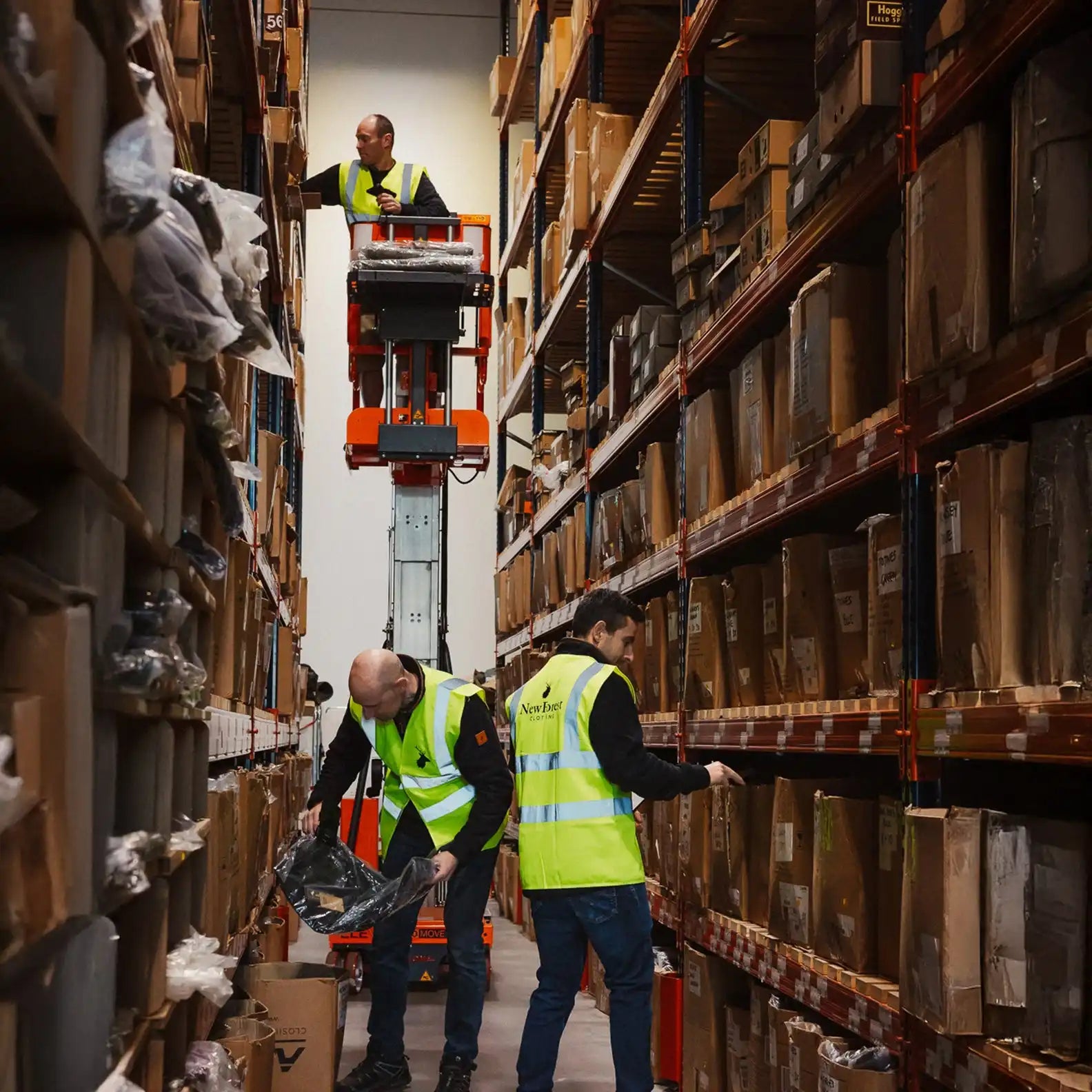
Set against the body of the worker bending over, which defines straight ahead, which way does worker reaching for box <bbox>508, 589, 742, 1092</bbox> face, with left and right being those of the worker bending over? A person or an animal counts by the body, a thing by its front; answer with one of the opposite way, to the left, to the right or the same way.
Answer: the opposite way

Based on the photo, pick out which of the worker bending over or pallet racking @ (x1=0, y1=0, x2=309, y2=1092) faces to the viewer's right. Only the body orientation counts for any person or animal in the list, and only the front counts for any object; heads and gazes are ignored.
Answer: the pallet racking

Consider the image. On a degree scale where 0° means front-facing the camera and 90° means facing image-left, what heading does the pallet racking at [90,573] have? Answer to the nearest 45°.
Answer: approximately 270°

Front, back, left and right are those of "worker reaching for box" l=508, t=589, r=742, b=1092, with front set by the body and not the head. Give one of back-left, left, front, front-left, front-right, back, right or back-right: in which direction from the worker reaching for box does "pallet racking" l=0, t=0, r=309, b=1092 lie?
back-left
